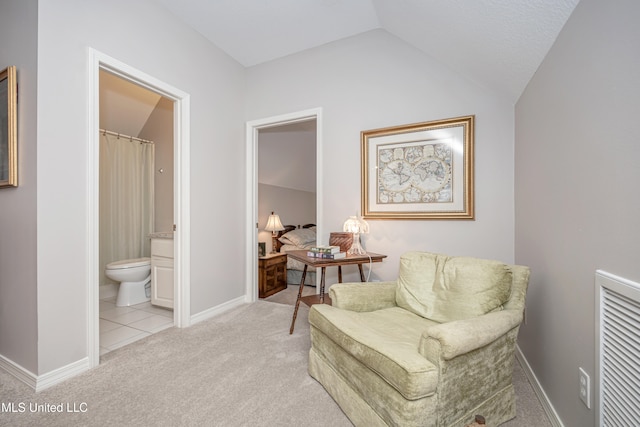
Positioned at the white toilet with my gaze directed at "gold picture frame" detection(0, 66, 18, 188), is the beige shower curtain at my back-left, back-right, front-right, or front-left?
back-right

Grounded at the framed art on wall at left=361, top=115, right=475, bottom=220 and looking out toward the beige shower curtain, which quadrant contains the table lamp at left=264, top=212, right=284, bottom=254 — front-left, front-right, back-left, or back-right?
front-right

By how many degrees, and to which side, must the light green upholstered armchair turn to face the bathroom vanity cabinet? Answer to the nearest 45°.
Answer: approximately 45° to its right

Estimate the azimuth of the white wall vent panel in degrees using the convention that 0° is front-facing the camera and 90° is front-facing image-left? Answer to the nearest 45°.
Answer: approximately 45°

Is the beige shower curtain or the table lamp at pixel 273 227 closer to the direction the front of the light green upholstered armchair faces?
the beige shower curtain

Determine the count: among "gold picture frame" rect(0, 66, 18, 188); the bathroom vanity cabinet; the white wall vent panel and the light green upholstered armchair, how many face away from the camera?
0

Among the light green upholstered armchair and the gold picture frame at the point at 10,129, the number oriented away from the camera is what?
0

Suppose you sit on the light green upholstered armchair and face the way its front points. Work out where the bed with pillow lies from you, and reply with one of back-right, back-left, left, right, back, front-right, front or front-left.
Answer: right

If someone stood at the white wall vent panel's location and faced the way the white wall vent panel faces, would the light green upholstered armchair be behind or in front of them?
in front

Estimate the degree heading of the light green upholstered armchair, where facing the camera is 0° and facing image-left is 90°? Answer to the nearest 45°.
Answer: approximately 45°

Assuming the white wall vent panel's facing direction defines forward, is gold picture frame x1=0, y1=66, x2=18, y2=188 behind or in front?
in front
